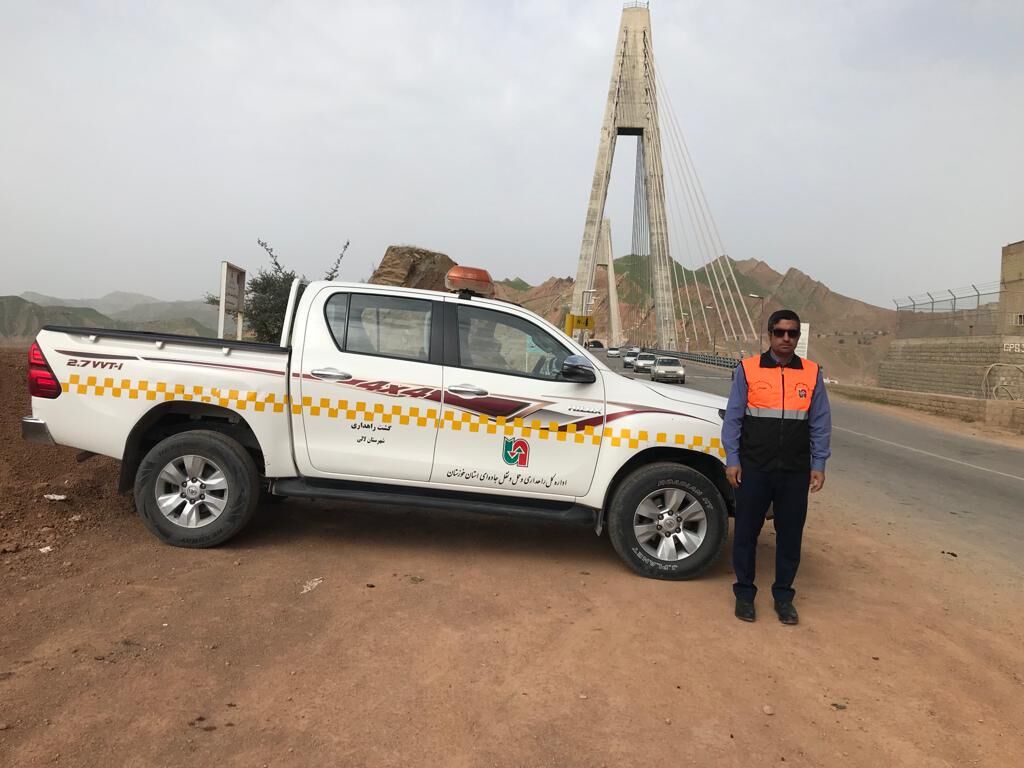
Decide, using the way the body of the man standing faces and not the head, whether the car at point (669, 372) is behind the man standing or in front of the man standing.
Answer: behind

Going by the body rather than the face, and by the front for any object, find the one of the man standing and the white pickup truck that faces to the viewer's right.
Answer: the white pickup truck

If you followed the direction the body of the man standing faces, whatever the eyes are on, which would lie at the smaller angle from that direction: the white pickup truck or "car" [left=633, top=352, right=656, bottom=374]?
the white pickup truck

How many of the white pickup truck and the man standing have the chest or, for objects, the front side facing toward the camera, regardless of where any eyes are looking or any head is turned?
1

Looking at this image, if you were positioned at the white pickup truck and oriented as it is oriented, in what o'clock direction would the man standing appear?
The man standing is roughly at 1 o'clock from the white pickup truck.

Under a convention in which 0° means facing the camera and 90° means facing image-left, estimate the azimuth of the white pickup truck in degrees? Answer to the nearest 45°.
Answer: approximately 270°

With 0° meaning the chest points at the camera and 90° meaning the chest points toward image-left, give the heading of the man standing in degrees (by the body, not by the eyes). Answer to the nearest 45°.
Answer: approximately 0°
